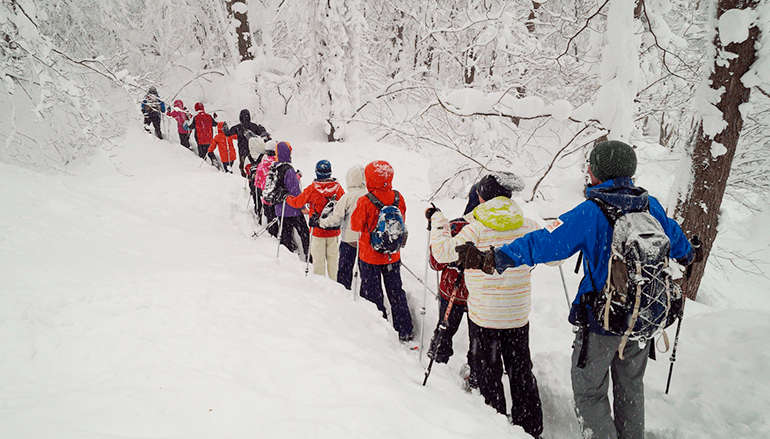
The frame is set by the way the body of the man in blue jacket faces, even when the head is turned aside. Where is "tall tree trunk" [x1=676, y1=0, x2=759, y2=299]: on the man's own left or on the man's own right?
on the man's own right

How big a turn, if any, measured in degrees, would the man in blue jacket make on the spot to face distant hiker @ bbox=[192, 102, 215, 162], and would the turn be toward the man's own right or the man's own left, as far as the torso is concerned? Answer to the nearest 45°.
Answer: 0° — they already face them

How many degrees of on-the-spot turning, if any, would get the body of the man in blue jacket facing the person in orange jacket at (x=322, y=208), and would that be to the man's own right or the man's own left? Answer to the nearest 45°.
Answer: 0° — they already face them

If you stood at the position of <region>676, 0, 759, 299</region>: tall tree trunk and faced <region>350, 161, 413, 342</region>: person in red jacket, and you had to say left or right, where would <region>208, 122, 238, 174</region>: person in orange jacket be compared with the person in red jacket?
right

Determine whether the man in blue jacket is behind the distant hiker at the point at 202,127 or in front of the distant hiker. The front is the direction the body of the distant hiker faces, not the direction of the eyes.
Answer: behind

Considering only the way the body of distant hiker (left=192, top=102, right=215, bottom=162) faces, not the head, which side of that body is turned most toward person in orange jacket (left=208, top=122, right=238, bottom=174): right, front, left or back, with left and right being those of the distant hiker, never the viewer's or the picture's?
back

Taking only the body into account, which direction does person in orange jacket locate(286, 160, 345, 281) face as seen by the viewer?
away from the camera

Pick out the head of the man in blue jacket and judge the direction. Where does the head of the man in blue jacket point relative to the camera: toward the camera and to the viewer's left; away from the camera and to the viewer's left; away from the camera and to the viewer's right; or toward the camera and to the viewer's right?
away from the camera and to the viewer's left

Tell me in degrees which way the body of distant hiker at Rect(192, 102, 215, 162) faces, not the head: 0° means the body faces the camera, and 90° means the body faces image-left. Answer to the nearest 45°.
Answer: approximately 135°

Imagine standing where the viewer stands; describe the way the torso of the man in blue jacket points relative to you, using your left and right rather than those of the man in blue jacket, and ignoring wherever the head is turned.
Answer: facing away from the viewer and to the left of the viewer

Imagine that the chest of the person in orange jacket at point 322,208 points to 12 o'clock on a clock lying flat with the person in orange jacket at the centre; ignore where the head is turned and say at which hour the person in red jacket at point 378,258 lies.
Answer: The person in red jacket is roughly at 5 o'clock from the person in orange jacket.
